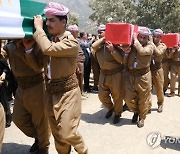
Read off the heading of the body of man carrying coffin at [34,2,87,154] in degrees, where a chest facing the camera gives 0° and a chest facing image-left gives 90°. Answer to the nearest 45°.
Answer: approximately 45°

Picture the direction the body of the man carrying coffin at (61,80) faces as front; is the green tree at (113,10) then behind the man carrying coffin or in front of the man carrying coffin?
behind

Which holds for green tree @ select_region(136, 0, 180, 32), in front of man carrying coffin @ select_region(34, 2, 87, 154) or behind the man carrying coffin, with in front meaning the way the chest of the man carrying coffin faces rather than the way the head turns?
behind

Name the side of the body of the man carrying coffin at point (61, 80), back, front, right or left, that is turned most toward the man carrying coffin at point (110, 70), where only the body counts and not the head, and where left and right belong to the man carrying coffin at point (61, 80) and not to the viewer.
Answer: back
